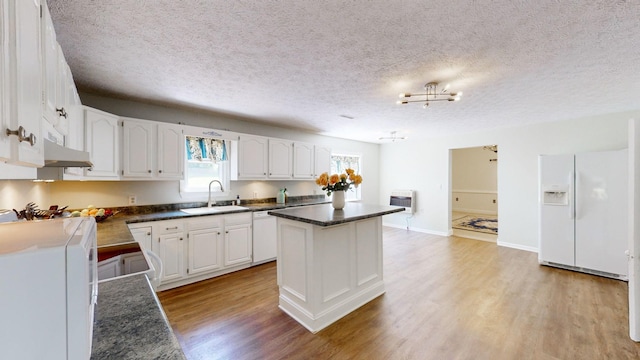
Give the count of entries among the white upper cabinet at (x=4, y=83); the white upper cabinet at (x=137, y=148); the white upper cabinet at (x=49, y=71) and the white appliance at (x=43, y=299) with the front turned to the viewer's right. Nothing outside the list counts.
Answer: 3

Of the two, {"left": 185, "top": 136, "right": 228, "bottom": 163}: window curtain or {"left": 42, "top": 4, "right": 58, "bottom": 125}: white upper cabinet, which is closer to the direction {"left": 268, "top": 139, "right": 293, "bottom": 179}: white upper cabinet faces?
the white upper cabinet

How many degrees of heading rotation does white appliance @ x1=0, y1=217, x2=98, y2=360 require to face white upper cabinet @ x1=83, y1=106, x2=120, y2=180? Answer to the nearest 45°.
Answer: approximately 90° to its left

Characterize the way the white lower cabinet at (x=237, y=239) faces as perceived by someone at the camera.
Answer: facing the viewer and to the right of the viewer

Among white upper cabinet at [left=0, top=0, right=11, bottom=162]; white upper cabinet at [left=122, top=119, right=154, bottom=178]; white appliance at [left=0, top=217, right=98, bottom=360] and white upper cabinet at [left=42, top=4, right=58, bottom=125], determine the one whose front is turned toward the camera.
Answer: white upper cabinet at [left=122, top=119, right=154, bottom=178]

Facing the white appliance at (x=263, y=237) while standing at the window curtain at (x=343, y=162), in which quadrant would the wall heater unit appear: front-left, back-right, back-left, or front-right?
back-left

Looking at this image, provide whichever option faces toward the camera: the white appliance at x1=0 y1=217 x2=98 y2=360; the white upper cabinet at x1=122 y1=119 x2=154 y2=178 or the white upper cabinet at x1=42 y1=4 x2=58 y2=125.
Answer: the white upper cabinet at x1=122 y1=119 x2=154 y2=178

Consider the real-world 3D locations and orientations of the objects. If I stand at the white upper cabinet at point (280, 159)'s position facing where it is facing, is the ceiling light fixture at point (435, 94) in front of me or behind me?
in front

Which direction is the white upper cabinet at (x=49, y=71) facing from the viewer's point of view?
to the viewer's right

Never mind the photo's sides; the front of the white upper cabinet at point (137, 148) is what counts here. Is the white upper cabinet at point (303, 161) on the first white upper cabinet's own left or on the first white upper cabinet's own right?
on the first white upper cabinet's own left

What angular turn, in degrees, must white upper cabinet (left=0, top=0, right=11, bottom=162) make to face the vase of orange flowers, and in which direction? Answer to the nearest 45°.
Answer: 0° — it already faces it

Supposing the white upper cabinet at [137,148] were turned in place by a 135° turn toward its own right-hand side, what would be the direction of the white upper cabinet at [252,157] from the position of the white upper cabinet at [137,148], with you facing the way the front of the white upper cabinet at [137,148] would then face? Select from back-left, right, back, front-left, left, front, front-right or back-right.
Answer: back-right

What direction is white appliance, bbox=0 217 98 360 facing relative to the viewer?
to the viewer's right
